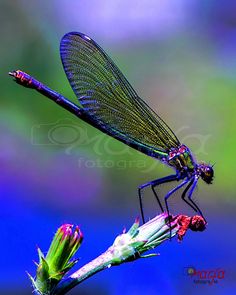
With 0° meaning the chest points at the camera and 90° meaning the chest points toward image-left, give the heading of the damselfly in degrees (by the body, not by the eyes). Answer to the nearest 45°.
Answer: approximately 270°
